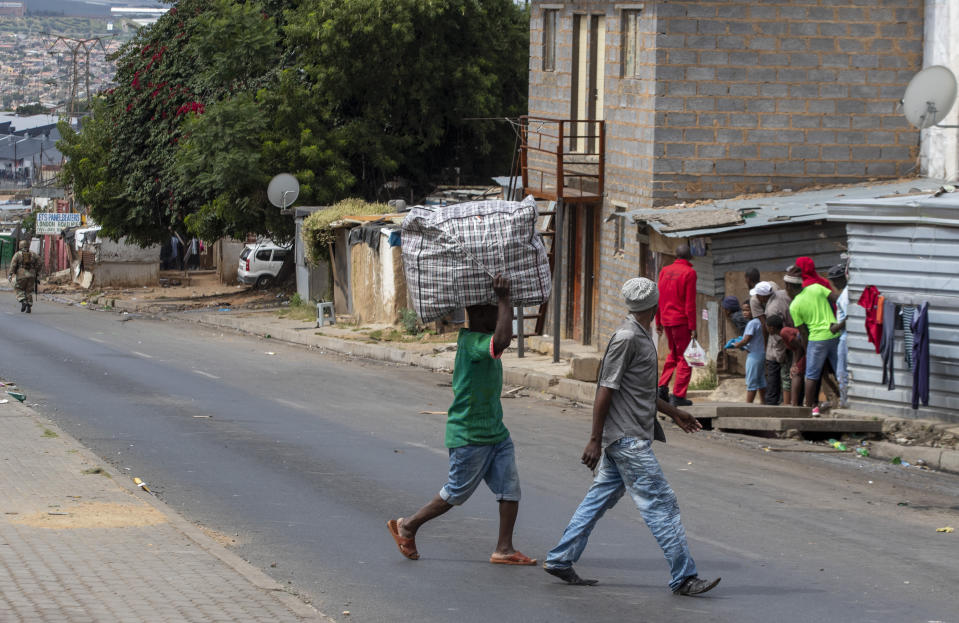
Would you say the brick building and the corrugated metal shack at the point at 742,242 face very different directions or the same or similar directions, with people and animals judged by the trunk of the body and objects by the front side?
same or similar directions

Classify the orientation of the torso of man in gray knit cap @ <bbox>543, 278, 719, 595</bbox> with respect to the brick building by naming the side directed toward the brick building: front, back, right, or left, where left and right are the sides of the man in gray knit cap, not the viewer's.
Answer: left

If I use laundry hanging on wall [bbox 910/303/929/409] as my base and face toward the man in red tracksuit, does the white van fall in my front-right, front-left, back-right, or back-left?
front-right

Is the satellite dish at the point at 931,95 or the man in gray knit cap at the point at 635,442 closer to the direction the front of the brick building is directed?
the man in gray knit cap

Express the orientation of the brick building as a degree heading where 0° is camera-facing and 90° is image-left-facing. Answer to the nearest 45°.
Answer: approximately 45°

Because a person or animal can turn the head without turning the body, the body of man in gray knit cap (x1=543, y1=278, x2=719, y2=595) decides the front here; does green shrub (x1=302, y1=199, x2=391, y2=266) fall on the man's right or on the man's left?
on the man's left

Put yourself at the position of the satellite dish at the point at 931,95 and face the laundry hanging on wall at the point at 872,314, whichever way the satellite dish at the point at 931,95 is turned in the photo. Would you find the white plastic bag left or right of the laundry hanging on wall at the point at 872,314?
right

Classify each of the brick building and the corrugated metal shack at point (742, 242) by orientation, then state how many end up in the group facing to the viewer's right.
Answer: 0

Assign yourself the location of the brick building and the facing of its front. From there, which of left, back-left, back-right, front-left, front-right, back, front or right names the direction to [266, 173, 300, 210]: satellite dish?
right

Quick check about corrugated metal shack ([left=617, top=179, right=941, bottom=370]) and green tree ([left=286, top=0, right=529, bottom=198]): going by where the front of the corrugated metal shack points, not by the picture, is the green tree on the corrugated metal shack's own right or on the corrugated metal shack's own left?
on the corrugated metal shack's own right

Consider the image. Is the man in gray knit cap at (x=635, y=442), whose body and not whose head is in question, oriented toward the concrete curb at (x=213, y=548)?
no

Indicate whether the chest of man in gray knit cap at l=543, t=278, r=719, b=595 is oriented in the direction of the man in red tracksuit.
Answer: no

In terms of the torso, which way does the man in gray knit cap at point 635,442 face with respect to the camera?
to the viewer's right

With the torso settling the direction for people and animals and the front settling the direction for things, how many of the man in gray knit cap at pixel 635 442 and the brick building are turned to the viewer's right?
1

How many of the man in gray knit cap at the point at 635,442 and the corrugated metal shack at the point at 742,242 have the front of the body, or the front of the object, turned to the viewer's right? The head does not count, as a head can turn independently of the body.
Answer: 1

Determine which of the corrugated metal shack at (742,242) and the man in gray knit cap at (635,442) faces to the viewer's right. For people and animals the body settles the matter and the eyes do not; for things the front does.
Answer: the man in gray knit cap
